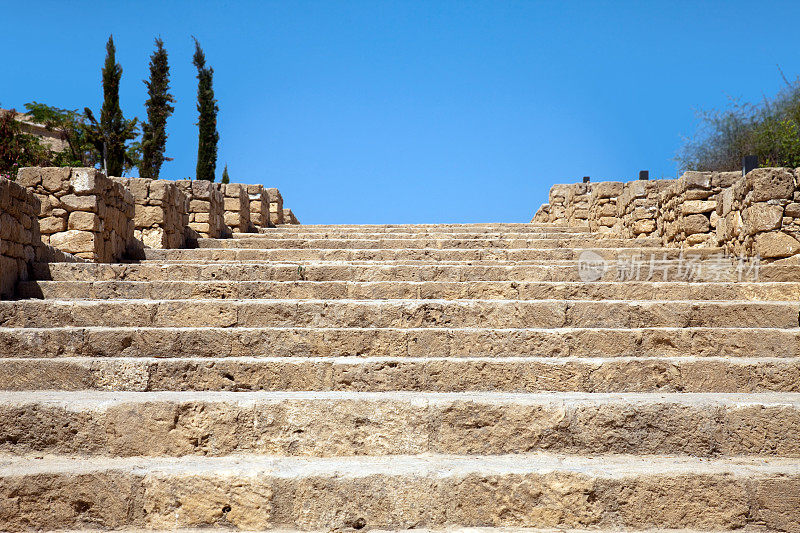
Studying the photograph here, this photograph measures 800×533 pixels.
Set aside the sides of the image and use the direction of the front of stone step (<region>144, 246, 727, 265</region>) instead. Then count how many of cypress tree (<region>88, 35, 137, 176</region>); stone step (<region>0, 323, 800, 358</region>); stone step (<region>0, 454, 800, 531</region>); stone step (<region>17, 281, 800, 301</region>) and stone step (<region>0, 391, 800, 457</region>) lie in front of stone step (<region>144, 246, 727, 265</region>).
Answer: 4

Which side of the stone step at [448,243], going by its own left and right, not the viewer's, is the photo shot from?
front

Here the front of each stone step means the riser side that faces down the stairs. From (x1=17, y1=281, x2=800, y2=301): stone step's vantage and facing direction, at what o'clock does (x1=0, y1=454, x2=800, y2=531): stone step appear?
(x1=0, y1=454, x2=800, y2=531): stone step is roughly at 12 o'clock from (x1=17, y1=281, x2=800, y2=301): stone step.

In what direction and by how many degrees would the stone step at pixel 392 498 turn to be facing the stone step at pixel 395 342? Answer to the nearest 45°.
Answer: approximately 180°

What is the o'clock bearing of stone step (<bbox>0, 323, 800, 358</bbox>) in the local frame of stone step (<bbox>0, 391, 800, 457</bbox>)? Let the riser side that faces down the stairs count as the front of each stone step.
stone step (<bbox>0, 323, 800, 358</bbox>) is roughly at 6 o'clock from stone step (<bbox>0, 391, 800, 457</bbox>).

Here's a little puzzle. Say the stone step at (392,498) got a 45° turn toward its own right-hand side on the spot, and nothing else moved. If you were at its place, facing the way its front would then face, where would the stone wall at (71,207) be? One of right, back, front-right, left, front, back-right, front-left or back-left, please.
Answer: right

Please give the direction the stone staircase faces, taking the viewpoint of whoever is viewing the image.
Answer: facing the viewer

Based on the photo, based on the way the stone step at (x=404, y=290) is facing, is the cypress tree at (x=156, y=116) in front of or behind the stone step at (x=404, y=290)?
behind

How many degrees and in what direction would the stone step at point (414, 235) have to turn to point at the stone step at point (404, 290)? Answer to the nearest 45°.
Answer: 0° — it already faces it

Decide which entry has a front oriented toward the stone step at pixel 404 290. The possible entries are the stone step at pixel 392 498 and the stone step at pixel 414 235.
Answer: the stone step at pixel 414 235

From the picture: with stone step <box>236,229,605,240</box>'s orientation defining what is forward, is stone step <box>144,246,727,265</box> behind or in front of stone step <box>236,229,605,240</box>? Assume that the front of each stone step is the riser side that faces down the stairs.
in front

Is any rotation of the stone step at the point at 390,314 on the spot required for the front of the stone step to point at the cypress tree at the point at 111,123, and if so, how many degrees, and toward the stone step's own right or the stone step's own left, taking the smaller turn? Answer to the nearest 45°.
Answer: approximately 135° to the stone step's own right

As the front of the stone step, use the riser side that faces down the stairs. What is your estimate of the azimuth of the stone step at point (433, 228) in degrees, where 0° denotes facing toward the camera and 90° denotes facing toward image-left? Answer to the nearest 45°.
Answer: approximately 0°
